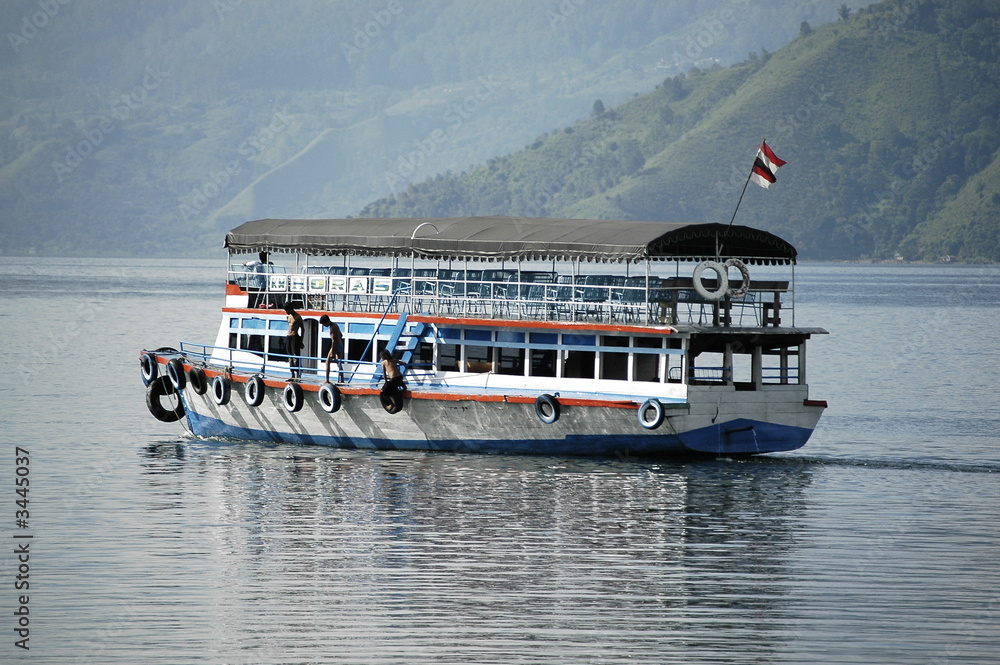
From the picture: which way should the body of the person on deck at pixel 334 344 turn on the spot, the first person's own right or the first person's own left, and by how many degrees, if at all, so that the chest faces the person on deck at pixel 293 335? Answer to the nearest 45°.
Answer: approximately 45° to the first person's own right

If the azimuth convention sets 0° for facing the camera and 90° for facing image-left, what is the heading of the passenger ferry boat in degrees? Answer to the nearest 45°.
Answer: approximately 135°

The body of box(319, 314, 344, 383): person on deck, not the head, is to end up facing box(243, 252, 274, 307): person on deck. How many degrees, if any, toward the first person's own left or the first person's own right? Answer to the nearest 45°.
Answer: approximately 45° to the first person's own right

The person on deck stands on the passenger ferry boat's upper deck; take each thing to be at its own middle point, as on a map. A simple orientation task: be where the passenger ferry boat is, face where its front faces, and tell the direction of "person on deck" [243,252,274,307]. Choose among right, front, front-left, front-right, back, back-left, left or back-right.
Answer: front

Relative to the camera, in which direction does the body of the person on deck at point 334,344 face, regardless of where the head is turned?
to the viewer's left
